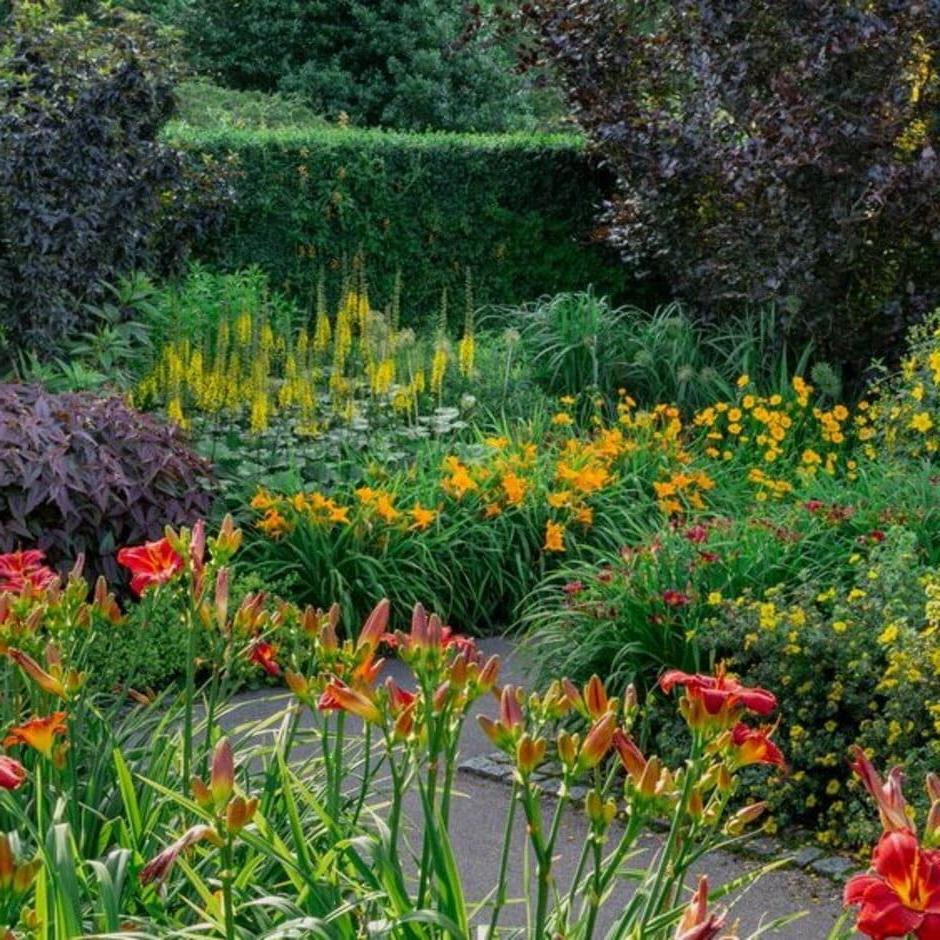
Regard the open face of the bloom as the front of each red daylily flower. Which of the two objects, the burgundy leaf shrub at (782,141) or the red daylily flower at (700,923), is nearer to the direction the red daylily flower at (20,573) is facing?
the red daylily flower

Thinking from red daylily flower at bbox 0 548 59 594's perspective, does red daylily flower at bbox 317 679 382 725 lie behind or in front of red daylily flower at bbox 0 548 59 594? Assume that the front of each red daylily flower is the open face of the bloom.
in front

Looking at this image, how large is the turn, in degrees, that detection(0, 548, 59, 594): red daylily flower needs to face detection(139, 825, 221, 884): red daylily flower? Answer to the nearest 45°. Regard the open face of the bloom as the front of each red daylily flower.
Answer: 0° — it already faces it

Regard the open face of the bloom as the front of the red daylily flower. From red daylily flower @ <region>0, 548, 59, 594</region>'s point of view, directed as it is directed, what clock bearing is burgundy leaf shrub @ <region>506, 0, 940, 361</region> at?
The burgundy leaf shrub is roughly at 7 o'clock from the red daylily flower.

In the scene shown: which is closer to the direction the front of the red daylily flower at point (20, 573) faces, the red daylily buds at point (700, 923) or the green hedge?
the red daylily buds

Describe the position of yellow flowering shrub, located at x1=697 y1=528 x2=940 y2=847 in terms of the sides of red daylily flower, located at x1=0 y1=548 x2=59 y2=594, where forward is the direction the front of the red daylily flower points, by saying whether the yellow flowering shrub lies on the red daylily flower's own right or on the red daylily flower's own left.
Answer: on the red daylily flower's own left

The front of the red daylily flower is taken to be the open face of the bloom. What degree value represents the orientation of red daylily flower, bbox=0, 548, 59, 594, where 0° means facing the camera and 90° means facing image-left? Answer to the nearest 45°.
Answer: approximately 0°

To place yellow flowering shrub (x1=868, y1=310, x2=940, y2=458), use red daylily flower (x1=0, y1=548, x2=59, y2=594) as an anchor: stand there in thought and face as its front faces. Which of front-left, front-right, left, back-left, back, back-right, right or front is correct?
back-left

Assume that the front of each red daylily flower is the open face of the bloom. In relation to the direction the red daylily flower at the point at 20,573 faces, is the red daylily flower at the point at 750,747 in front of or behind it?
in front

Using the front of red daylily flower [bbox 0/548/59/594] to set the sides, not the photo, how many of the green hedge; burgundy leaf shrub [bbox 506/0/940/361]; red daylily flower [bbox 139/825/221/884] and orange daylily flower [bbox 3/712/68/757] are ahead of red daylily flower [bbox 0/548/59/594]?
2
